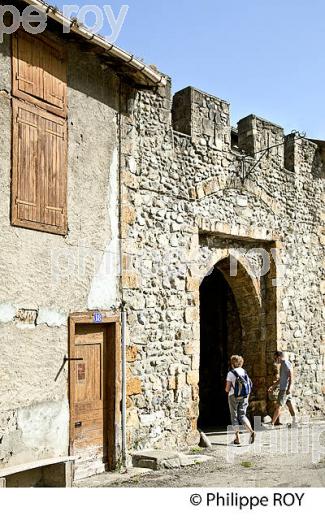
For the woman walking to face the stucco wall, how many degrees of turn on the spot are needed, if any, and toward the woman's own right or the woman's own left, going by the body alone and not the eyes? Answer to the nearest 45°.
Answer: approximately 90° to the woman's own left

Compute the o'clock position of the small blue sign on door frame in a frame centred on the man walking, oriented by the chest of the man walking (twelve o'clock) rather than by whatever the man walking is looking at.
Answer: The small blue sign on door frame is roughly at 10 o'clock from the man walking.

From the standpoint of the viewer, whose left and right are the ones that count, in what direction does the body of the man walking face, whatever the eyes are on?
facing to the left of the viewer

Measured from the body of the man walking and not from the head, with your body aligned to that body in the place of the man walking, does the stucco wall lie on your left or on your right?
on your left

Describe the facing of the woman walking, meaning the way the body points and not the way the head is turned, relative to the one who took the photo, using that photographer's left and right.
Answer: facing away from the viewer and to the left of the viewer

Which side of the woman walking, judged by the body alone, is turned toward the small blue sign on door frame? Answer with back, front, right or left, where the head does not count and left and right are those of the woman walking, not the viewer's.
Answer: left
